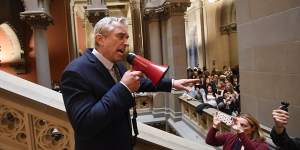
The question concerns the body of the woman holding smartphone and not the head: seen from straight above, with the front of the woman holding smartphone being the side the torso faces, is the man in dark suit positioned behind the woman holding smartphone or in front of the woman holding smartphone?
in front

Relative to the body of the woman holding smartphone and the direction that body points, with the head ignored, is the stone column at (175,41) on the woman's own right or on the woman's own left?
on the woman's own right

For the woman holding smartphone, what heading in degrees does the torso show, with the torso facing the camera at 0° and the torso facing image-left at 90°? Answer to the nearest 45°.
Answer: approximately 45°

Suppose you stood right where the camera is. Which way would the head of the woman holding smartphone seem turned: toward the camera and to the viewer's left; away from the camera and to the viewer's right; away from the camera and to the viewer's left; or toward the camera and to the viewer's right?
toward the camera and to the viewer's left

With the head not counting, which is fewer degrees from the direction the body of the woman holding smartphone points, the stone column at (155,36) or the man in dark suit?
the man in dark suit
